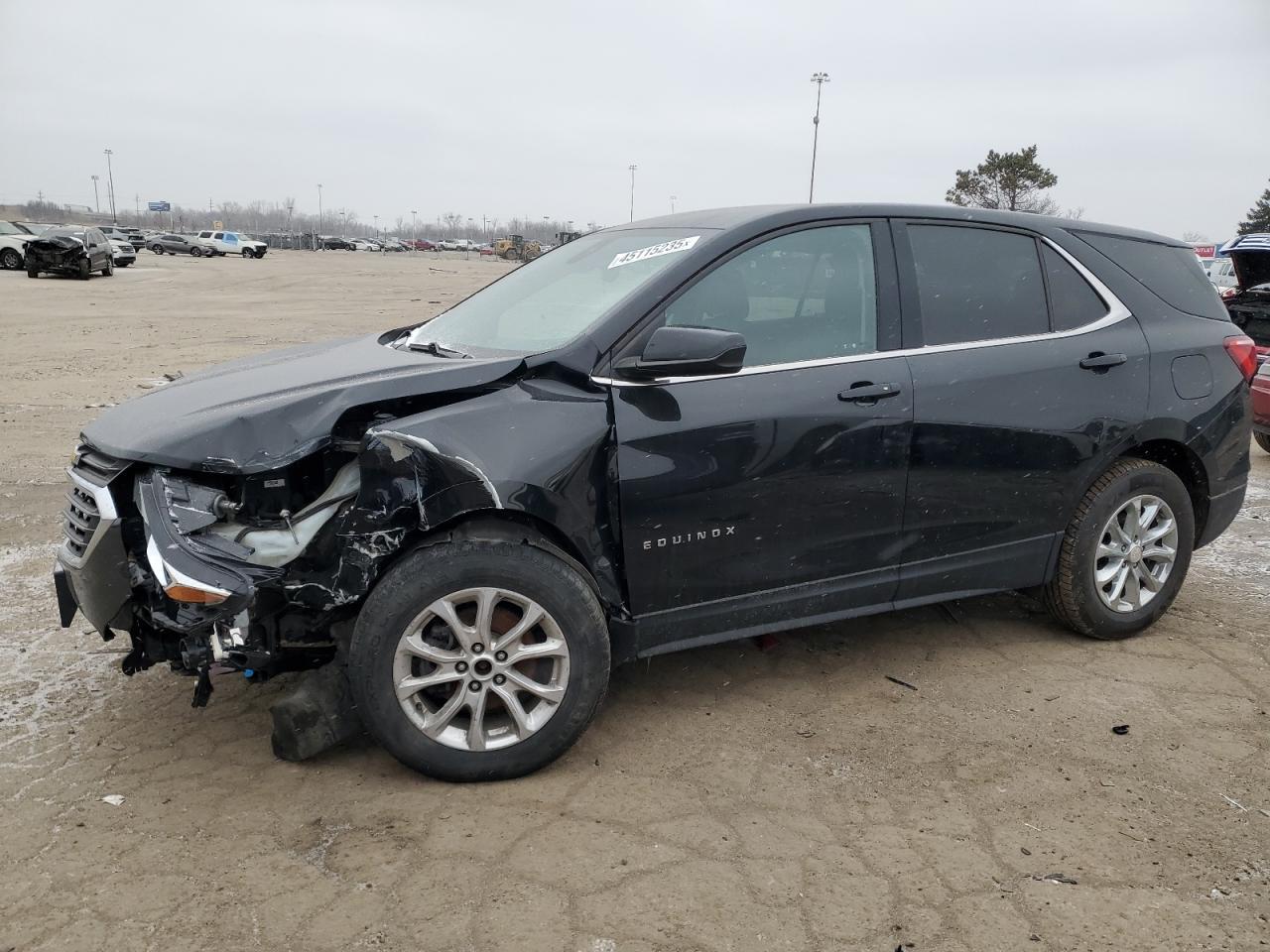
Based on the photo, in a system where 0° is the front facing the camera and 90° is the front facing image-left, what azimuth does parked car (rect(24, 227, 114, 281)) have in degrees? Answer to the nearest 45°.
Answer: approximately 45°

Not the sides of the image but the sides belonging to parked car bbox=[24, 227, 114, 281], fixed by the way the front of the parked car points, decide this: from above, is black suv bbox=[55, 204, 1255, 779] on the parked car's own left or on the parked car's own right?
on the parked car's own left

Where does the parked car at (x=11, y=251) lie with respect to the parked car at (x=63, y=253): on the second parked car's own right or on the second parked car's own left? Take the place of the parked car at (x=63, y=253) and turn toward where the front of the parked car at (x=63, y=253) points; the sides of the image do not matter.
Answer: on the second parked car's own right

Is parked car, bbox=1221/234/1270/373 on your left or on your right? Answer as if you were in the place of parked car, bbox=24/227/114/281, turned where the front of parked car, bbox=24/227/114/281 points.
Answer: on your left
